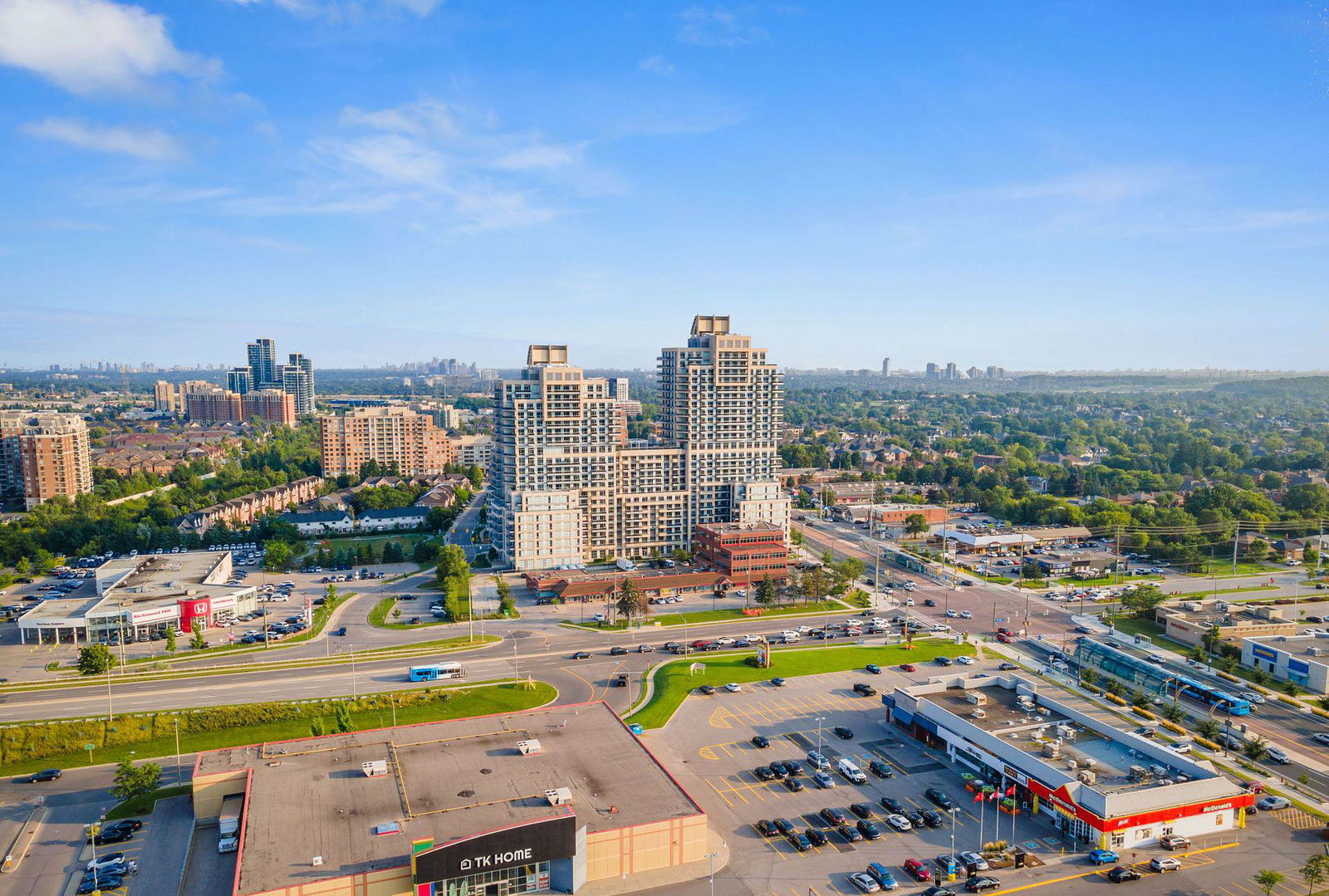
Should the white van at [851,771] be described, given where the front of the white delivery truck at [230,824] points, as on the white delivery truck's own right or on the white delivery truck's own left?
on the white delivery truck's own left

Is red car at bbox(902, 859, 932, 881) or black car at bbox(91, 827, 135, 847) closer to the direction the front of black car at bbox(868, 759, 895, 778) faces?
the red car

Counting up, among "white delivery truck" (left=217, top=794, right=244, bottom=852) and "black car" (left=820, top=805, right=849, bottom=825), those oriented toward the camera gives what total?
1

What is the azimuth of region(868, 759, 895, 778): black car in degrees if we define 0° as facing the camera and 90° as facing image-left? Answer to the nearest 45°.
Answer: approximately 315°

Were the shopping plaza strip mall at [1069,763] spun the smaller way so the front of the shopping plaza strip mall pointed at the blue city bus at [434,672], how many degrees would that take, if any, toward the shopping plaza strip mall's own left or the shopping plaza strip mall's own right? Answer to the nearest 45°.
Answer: approximately 45° to the shopping plaza strip mall's own right

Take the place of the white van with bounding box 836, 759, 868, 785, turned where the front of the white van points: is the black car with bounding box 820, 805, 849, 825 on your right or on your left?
on your right

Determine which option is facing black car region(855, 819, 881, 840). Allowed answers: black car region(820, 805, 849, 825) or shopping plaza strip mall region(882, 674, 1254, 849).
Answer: the shopping plaza strip mall

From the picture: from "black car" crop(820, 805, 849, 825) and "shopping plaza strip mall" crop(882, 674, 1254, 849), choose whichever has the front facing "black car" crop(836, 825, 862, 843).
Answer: the shopping plaza strip mall

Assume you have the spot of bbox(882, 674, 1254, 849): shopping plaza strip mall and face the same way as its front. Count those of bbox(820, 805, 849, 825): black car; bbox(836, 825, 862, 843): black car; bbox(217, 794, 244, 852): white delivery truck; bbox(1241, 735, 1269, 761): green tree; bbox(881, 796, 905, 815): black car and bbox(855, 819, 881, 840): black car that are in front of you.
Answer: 5

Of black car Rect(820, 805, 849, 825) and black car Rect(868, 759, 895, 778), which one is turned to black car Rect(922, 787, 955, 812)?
black car Rect(868, 759, 895, 778)

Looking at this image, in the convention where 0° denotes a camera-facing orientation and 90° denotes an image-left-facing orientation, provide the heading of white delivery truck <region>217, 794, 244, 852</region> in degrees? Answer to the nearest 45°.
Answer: approximately 0°
